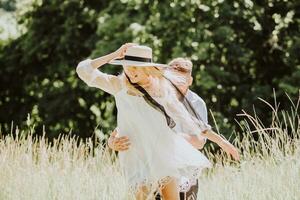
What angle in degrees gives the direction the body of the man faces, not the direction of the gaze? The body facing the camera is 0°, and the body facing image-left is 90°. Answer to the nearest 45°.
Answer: approximately 45°

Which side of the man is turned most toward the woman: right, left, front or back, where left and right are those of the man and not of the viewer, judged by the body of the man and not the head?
front
